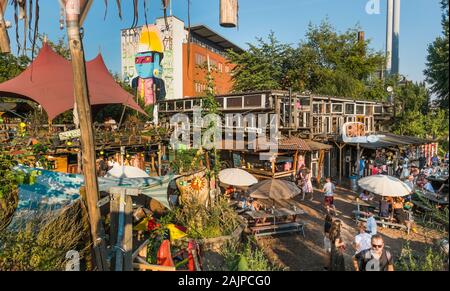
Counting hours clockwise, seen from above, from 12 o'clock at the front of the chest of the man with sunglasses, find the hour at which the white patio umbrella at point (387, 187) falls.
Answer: The white patio umbrella is roughly at 6 o'clock from the man with sunglasses.

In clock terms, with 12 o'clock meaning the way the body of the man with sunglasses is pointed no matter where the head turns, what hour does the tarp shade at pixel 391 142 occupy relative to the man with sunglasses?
The tarp shade is roughly at 6 o'clock from the man with sunglasses.

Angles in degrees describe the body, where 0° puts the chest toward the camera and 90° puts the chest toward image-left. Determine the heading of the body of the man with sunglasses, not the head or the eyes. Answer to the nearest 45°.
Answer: approximately 0°

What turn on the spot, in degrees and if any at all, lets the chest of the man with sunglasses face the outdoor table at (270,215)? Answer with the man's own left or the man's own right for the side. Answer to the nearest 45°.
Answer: approximately 135° to the man's own right

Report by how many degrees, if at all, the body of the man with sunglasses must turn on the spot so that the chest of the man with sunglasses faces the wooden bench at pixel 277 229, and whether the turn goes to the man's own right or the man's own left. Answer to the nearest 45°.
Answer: approximately 135° to the man's own right

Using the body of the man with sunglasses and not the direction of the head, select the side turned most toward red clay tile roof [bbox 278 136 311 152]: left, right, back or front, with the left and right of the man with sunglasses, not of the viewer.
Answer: back

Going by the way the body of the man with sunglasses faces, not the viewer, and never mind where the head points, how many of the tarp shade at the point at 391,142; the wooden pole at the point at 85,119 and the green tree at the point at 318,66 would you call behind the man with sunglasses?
2

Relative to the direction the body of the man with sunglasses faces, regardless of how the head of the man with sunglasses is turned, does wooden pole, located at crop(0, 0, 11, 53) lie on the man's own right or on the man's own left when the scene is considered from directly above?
on the man's own right

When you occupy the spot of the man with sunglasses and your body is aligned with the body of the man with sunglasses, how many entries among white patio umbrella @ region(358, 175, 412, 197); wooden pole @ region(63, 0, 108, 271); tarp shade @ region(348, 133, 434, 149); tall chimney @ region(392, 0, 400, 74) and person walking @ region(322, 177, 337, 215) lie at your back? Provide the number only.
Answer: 4

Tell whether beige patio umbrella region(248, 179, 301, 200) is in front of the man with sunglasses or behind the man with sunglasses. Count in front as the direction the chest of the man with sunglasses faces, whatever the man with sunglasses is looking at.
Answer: behind

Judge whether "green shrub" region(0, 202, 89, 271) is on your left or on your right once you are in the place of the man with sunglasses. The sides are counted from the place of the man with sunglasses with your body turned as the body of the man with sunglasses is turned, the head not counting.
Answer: on your right
